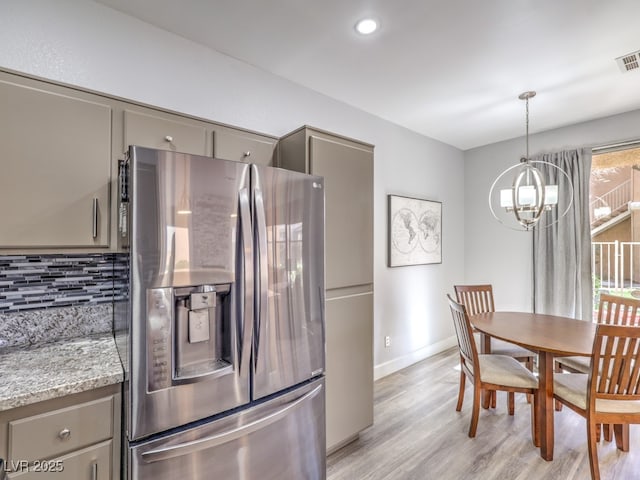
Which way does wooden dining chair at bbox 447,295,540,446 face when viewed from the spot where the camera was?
facing to the right of the viewer

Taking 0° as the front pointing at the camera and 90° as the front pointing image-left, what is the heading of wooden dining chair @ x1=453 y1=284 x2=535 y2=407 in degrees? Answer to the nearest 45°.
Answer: approximately 315°

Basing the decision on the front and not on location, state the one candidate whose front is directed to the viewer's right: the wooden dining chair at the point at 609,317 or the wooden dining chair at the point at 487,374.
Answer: the wooden dining chair at the point at 487,374

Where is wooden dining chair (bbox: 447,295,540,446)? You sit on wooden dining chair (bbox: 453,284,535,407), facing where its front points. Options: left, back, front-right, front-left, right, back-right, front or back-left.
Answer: front-right

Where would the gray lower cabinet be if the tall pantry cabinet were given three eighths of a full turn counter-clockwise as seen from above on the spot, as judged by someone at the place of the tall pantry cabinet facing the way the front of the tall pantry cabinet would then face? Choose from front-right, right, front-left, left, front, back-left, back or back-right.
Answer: back-left

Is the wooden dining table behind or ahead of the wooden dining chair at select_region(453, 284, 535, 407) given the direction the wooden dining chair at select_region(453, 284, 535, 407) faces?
ahead

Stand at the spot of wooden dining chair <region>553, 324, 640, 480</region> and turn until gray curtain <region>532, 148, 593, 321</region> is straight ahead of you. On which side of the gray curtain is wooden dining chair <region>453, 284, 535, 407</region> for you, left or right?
left

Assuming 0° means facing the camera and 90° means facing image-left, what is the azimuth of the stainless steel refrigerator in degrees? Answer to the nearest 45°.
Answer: approximately 315°

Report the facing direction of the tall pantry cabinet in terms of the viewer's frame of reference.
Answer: facing the viewer and to the right of the viewer

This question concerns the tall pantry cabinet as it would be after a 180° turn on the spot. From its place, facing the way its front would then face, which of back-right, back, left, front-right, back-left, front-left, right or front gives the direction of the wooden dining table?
back-right

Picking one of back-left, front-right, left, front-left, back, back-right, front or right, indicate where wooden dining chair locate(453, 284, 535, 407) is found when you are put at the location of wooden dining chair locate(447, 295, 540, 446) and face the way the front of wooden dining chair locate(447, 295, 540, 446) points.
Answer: left

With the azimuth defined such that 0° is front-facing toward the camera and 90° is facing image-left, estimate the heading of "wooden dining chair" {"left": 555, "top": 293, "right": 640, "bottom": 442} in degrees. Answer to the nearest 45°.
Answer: approximately 45°

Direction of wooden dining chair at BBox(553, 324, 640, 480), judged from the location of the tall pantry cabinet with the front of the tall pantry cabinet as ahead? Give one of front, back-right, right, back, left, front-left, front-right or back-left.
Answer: front-left

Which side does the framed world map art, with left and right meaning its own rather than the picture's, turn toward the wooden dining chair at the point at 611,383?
front

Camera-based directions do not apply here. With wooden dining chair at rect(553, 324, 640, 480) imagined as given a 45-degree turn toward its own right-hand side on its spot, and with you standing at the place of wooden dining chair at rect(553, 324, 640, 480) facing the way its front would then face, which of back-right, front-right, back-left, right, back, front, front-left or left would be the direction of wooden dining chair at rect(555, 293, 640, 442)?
front

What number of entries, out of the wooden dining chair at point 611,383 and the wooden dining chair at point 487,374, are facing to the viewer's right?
1

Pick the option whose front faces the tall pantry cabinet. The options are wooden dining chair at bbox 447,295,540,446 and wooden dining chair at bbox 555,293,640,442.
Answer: wooden dining chair at bbox 555,293,640,442
